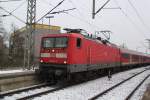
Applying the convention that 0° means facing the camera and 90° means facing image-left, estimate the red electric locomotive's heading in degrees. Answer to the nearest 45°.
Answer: approximately 45°
